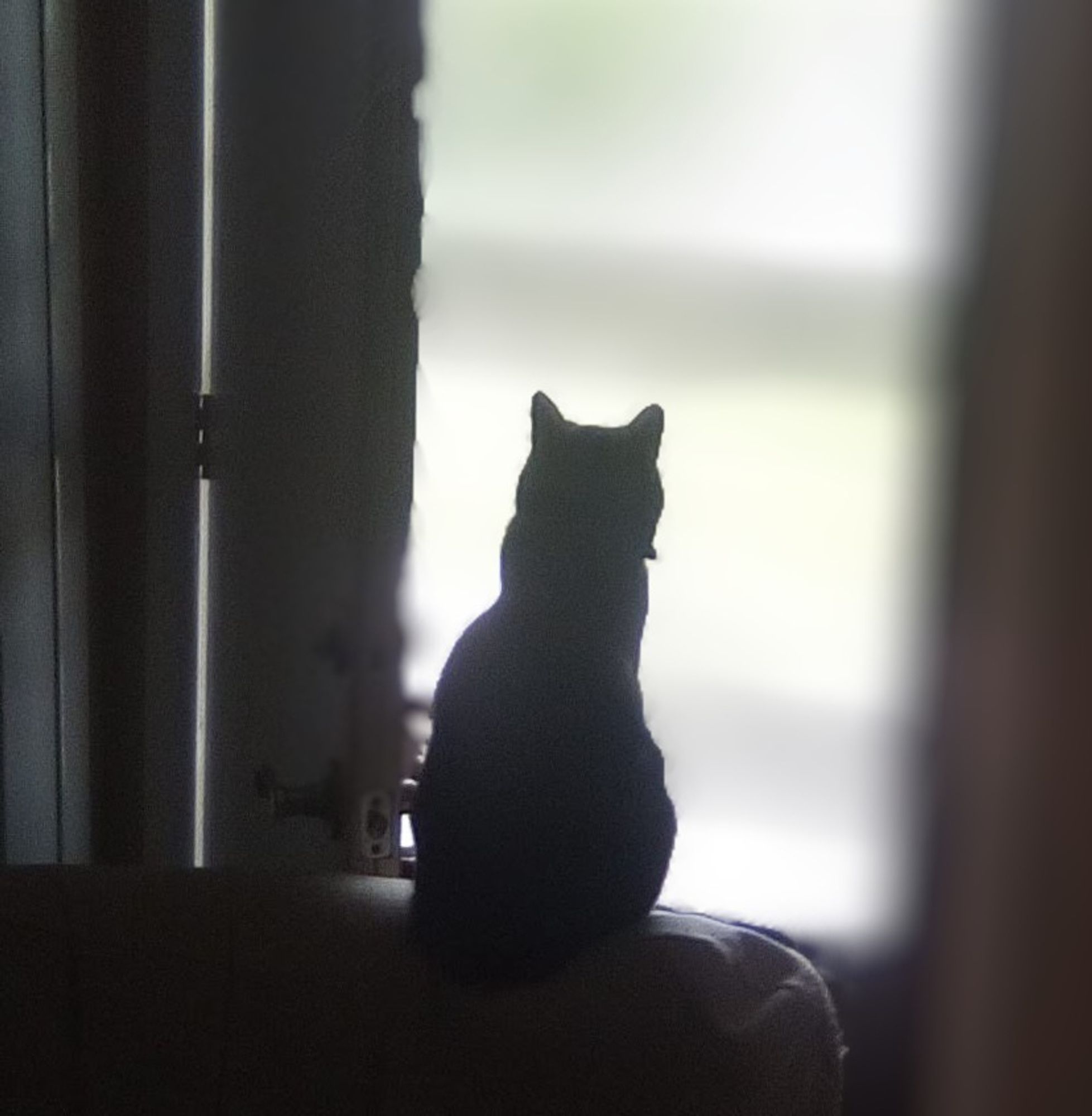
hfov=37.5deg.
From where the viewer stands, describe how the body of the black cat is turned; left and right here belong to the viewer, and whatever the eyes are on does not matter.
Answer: facing away from the viewer and to the right of the viewer
